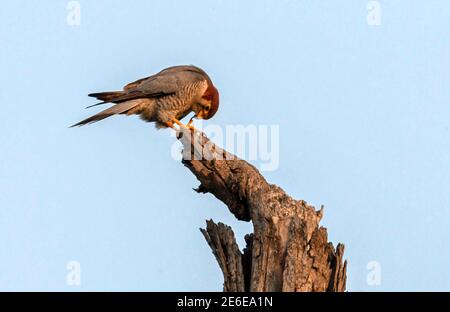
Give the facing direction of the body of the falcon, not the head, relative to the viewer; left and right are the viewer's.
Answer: facing to the right of the viewer
